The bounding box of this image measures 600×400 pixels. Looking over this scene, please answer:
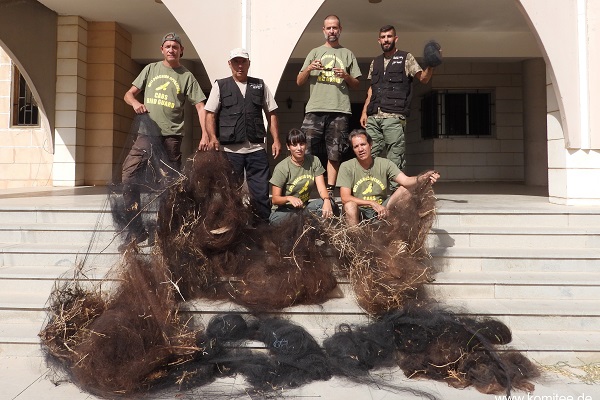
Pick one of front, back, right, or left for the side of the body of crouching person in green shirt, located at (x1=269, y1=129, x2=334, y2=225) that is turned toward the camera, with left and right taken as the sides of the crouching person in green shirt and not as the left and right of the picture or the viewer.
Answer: front

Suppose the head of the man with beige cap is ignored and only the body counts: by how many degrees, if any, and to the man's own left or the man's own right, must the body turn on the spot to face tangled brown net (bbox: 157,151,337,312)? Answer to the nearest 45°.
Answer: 0° — they already face it

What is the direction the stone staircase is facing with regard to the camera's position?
facing the viewer
